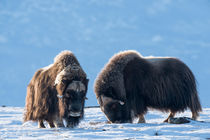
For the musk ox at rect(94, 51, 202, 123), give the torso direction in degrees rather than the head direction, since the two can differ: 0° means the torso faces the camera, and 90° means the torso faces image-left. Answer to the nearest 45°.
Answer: approximately 90°

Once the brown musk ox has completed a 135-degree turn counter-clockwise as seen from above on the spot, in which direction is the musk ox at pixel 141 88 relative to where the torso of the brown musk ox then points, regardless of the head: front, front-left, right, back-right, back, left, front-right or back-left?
front-right
